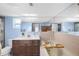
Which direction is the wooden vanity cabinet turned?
toward the camera
